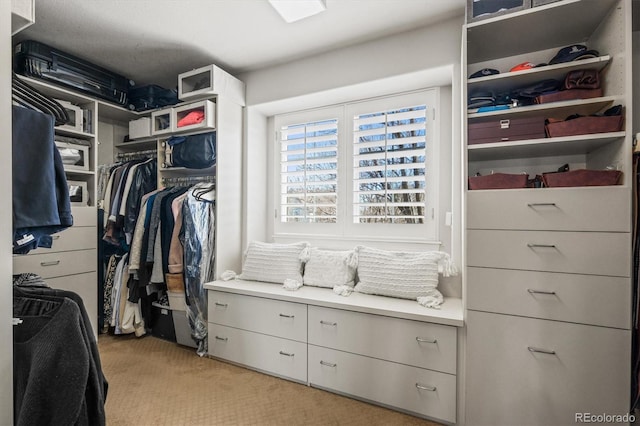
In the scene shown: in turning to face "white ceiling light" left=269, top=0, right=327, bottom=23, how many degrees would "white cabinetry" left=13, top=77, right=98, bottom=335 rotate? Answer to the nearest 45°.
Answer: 0° — it already faces it

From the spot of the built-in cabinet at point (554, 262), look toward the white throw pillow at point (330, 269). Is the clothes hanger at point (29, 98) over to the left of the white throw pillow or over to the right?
left

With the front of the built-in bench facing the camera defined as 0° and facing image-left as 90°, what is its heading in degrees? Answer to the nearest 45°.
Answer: approximately 45°

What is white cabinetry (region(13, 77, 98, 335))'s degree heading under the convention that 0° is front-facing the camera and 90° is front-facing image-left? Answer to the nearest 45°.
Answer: approximately 315°
